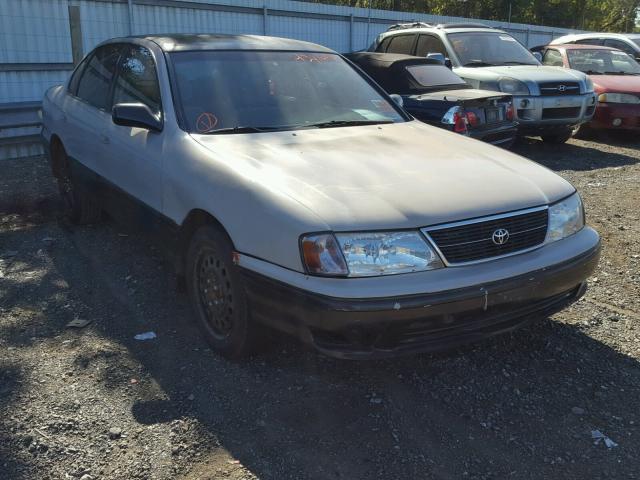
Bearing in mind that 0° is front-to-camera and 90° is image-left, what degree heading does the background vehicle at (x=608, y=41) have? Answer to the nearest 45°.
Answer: approximately 315°

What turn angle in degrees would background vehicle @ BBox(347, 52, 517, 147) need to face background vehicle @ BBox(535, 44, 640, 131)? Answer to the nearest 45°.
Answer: approximately 90° to its right

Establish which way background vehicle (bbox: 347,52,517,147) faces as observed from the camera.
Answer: facing away from the viewer and to the left of the viewer

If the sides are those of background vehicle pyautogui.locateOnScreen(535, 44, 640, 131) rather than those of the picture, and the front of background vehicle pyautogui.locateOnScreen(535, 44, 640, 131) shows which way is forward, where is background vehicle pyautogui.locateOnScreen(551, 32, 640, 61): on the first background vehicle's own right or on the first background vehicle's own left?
on the first background vehicle's own left

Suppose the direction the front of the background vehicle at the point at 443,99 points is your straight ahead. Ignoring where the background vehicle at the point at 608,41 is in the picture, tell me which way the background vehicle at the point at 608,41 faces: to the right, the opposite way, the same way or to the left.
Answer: the opposite way

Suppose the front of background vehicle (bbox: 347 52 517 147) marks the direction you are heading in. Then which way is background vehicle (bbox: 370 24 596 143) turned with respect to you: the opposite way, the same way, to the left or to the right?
the opposite way

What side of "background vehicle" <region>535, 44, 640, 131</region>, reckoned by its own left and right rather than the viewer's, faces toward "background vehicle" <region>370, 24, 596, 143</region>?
right

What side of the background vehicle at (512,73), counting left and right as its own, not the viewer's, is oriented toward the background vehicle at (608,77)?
left

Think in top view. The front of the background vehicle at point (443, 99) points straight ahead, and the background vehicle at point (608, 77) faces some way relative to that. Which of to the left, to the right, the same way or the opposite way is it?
the opposite way

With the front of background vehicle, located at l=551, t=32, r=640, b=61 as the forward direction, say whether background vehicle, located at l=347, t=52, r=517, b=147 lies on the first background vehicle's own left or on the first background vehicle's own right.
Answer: on the first background vehicle's own right

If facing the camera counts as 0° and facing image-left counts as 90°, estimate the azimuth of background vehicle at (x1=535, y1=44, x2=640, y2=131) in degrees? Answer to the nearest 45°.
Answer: approximately 315°

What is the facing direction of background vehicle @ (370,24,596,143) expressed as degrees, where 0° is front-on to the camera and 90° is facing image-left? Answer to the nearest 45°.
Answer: approximately 315°
